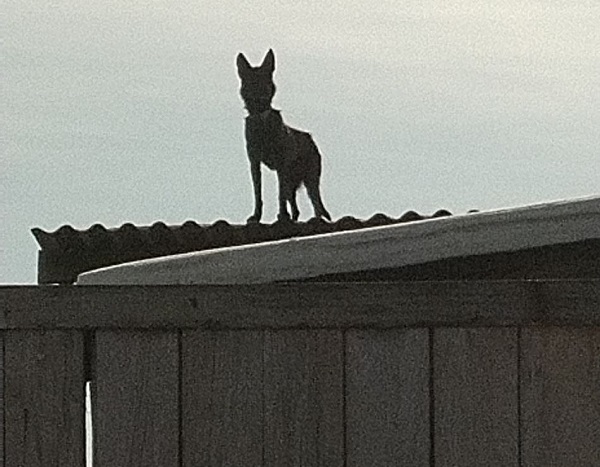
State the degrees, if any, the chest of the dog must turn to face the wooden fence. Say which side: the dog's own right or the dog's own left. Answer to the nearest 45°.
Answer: approximately 45° to the dog's own left

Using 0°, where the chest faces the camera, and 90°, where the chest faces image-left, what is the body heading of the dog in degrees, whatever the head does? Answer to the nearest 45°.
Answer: approximately 45°
